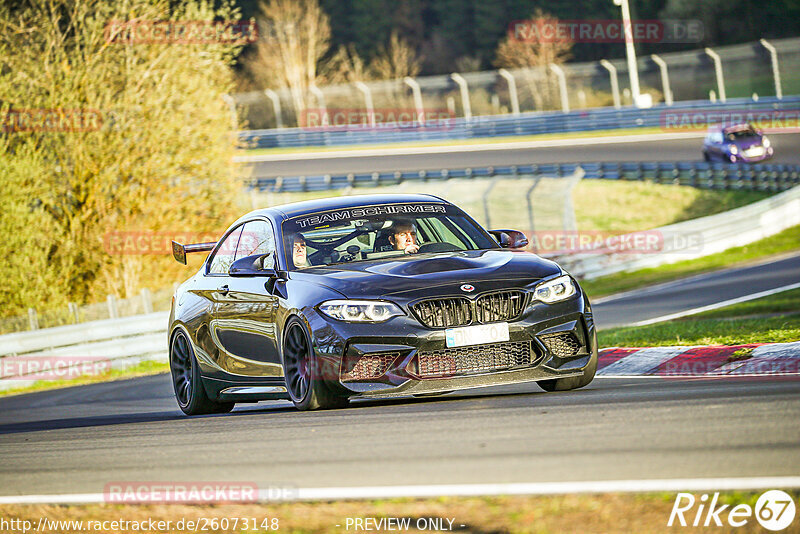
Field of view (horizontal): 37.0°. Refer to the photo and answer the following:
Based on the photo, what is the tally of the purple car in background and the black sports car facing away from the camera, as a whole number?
0

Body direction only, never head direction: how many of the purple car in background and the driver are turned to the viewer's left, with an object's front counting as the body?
0

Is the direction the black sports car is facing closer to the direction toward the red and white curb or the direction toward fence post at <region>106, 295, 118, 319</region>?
the red and white curb

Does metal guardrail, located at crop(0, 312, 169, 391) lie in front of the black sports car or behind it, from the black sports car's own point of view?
behind

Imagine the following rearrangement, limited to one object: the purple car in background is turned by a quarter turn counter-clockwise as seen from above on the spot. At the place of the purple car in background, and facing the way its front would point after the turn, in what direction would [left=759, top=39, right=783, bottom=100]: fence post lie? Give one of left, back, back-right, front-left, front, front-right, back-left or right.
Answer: front-left

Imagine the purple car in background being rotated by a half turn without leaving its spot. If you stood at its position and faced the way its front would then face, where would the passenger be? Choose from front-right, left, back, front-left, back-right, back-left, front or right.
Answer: back-left

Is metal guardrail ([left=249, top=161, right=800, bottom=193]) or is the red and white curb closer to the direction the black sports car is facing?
the red and white curb

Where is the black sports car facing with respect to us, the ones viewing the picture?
facing the viewer and to the right of the viewer

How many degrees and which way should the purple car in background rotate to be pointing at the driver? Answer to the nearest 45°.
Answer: approximately 45° to its right

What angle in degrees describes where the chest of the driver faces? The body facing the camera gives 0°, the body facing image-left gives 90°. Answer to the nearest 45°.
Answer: approximately 315°

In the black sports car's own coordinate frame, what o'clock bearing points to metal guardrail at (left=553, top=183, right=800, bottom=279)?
The metal guardrail is roughly at 8 o'clock from the black sports car.
